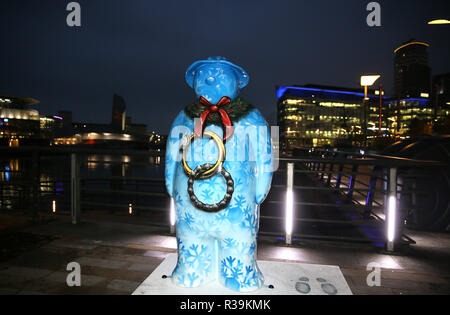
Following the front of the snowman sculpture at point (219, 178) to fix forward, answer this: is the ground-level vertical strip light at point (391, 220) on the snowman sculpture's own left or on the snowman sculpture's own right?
on the snowman sculpture's own left

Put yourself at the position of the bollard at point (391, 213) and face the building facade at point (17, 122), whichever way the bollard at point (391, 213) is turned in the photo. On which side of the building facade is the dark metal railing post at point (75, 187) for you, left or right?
left

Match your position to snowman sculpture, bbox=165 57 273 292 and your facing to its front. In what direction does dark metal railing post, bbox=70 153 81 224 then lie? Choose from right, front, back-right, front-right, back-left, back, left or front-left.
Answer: back-right

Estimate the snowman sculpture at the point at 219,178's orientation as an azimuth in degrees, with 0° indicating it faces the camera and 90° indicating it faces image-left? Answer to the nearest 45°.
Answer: approximately 0°

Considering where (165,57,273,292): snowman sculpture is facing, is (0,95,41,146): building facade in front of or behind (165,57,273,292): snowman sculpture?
behind

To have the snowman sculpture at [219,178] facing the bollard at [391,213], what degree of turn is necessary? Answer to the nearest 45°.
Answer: approximately 135° to its left
